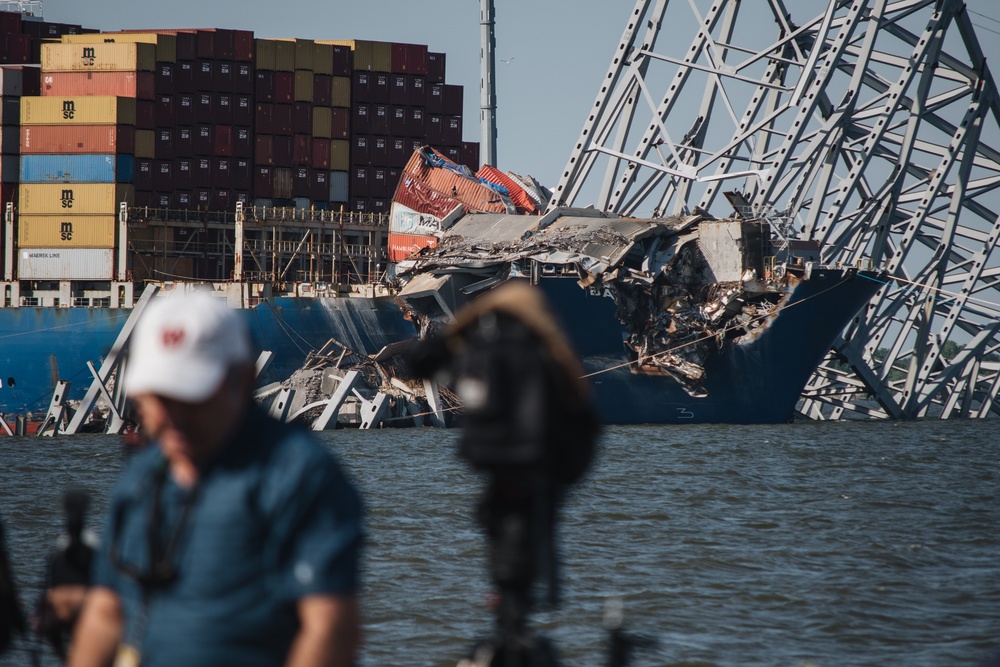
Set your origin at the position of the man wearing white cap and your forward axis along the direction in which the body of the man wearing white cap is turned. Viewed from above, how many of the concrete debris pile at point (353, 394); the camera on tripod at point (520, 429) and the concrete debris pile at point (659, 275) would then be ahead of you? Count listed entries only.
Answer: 0

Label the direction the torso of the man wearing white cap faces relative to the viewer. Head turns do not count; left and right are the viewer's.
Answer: facing the viewer and to the left of the viewer

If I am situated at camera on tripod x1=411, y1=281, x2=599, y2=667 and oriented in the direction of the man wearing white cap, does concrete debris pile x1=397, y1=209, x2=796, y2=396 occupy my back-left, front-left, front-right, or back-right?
back-right

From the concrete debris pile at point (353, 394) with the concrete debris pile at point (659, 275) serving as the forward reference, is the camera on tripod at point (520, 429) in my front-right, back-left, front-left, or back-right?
front-right

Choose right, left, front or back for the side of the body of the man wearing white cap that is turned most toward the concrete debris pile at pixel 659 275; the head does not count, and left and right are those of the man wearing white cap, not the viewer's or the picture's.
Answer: back

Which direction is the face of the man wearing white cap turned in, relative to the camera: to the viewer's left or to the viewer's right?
to the viewer's left

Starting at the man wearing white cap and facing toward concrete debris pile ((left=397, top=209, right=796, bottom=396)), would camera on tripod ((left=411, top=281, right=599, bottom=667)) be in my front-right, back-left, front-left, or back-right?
front-right

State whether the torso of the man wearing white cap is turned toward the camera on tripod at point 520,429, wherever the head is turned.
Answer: no

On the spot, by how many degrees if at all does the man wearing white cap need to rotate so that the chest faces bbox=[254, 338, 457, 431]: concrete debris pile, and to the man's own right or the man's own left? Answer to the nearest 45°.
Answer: approximately 135° to the man's own right
